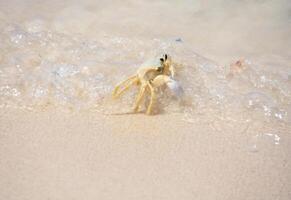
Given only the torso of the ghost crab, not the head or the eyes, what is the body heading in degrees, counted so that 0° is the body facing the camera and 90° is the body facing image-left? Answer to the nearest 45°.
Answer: approximately 270°
